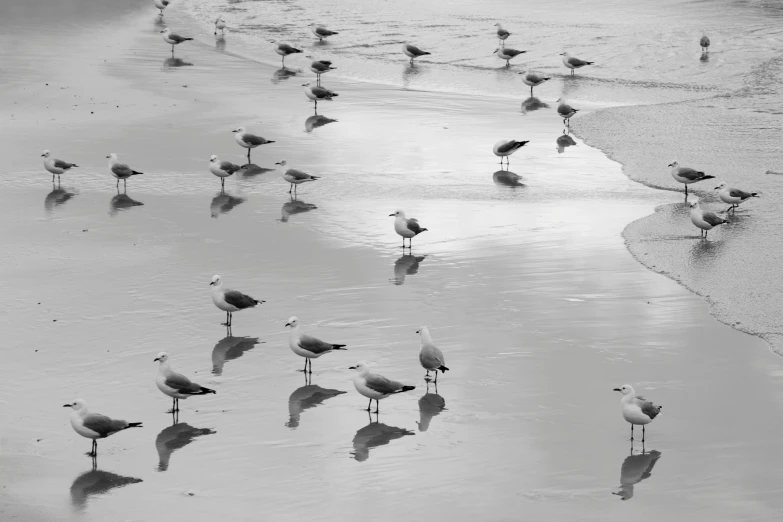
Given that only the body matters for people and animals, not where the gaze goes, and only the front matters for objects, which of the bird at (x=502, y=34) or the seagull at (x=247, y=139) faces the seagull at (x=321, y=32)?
the bird

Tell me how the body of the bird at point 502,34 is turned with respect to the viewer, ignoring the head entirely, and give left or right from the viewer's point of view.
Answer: facing to the left of the viewer

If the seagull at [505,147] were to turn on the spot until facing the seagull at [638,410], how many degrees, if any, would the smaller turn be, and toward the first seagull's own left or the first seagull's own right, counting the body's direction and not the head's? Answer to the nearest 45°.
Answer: approximately 90° to the first seagull's own left

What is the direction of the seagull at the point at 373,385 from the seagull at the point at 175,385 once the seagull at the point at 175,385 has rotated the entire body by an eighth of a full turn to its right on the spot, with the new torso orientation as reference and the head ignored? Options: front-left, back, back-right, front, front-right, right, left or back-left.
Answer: back-right

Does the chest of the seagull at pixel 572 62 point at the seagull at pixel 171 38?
yes

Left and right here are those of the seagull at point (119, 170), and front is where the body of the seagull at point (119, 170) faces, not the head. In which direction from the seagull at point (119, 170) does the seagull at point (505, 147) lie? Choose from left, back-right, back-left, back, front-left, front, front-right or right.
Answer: back

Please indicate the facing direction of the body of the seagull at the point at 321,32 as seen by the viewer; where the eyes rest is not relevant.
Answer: to the viewer's left

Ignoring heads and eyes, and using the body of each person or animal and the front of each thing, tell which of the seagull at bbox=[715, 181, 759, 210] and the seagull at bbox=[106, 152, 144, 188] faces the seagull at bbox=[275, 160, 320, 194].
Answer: the seagull at bbox=[715, 181, 759, 210]

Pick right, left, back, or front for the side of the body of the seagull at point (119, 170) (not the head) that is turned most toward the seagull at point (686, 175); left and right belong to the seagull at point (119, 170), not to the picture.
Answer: back
